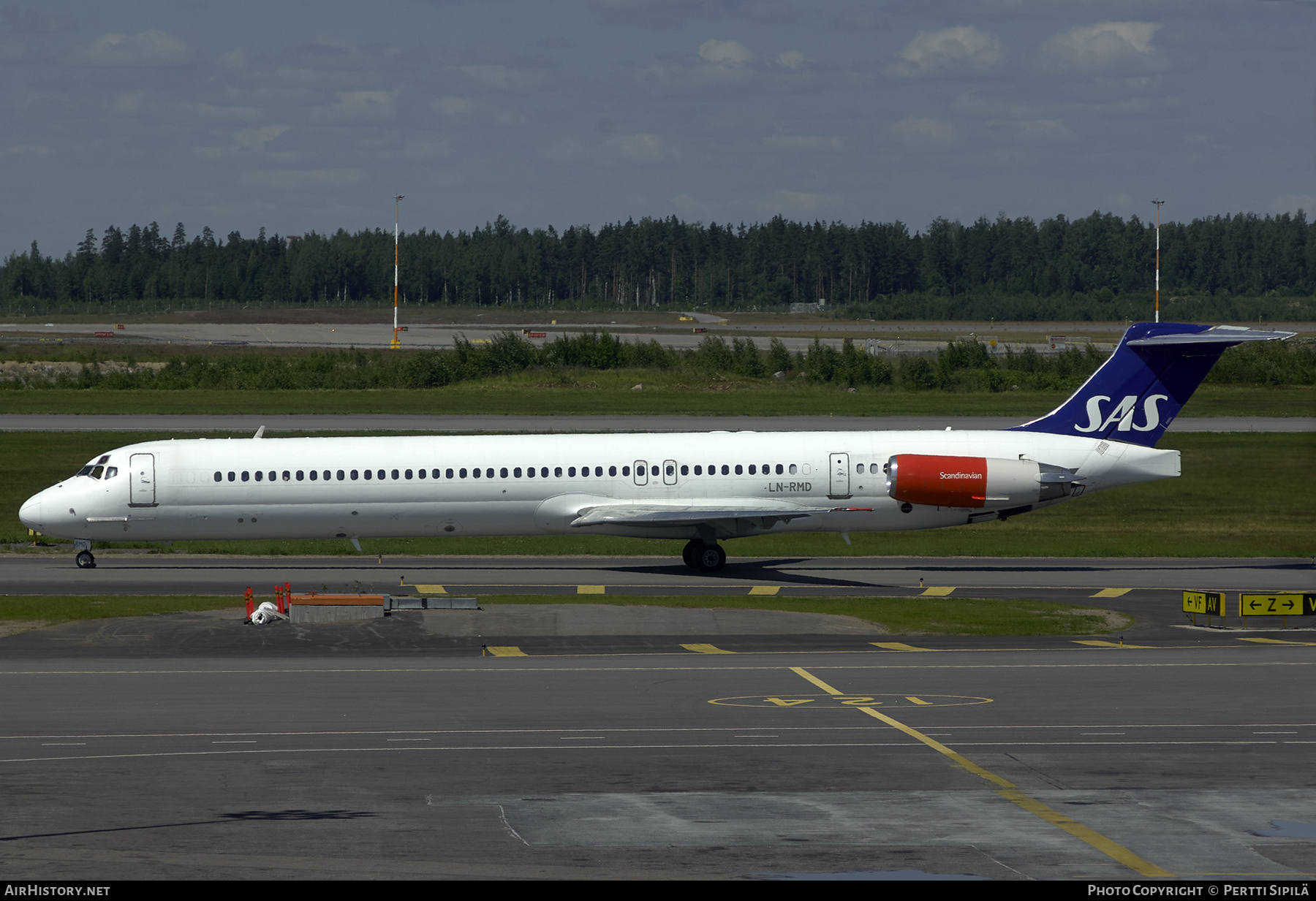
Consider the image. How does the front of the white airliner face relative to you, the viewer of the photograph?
facing to the left of the viewer
